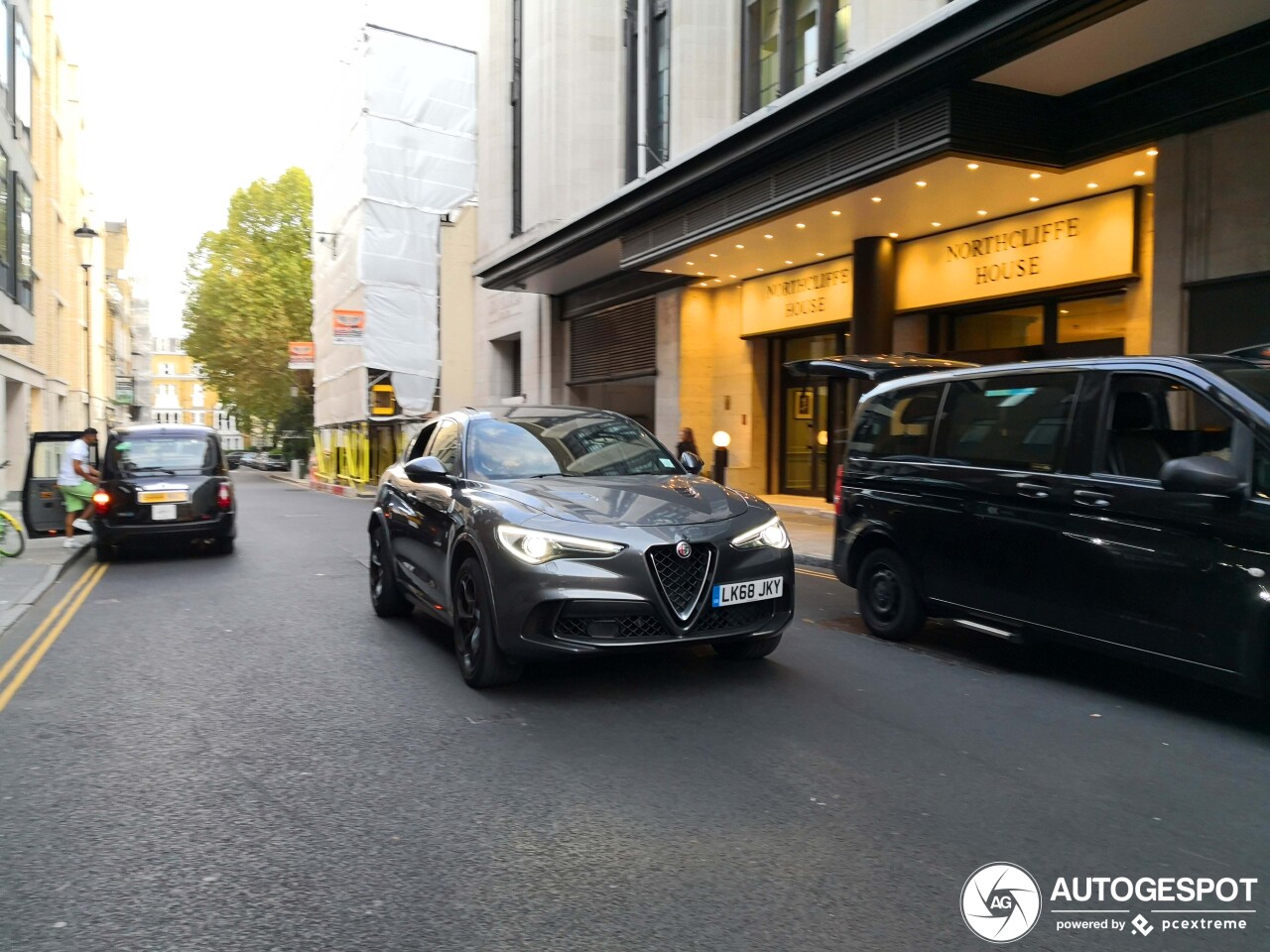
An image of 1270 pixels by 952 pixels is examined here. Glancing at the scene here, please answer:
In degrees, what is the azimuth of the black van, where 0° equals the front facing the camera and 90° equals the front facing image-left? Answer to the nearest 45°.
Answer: approximately 315°

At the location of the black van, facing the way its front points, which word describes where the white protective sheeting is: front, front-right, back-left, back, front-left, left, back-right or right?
back

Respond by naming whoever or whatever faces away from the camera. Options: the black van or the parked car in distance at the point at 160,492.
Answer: the parked car in distance

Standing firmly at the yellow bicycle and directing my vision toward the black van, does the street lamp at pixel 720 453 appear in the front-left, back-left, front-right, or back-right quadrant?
front-left

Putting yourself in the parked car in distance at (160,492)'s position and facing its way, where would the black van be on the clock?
The black van is roughly at 5 o'clock from the parked car in distance.

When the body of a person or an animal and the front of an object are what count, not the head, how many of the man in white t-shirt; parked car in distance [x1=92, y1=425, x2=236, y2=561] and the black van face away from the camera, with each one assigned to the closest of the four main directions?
1

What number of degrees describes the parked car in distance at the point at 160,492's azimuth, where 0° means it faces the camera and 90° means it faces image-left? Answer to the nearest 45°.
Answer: approximately 180°

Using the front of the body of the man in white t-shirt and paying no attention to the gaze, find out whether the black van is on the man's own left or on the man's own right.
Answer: on the man's own right

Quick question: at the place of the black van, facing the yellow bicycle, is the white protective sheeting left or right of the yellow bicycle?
right

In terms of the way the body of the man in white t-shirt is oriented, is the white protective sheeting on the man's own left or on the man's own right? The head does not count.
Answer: on the man's own left

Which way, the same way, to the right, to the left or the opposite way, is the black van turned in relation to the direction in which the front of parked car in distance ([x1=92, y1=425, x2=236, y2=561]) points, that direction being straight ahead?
the opposite way

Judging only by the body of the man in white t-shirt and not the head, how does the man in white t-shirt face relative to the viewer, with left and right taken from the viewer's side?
facing to the right of the viewer

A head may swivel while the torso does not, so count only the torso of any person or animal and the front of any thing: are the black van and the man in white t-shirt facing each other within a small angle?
no

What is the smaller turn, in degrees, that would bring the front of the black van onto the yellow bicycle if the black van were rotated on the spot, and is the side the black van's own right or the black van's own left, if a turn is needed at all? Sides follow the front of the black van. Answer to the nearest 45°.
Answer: approximately 135° to the black van's own right

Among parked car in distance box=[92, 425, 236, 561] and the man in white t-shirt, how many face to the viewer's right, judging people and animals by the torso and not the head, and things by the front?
1

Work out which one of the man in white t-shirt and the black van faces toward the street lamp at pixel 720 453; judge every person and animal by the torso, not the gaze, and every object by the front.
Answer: the man in white t-shirt

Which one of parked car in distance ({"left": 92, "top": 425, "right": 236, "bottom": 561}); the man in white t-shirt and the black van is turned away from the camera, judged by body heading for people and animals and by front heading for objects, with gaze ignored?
the parked car in distance

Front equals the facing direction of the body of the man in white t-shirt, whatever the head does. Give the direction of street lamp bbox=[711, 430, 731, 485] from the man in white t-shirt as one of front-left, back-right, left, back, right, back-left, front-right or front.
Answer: front

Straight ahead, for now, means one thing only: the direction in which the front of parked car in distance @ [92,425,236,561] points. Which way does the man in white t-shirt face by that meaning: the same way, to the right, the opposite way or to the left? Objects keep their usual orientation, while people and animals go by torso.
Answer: to the right

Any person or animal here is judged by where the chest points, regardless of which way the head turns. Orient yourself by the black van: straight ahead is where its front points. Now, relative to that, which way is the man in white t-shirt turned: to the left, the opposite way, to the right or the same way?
to the left
